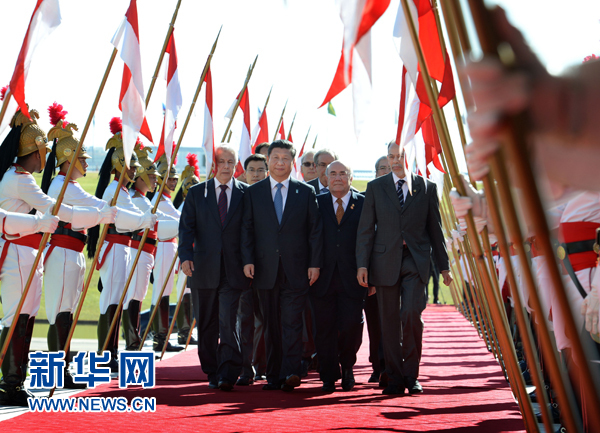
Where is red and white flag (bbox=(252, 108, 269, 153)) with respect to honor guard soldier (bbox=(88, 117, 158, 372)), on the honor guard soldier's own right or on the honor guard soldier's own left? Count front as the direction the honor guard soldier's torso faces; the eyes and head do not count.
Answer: on the honor guard soldier's own left

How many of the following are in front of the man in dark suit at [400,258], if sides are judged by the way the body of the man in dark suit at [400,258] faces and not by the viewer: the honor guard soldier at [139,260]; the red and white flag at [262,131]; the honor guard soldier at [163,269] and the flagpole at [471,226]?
1

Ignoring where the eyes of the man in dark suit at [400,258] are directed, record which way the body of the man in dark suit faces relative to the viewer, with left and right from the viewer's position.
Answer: facing the viewer

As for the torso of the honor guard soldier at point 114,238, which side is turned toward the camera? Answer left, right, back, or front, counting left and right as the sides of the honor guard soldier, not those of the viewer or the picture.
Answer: right

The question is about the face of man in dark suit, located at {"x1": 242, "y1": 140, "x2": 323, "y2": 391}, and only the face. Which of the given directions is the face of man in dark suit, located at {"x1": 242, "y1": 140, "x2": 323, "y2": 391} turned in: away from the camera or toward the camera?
toward the camera

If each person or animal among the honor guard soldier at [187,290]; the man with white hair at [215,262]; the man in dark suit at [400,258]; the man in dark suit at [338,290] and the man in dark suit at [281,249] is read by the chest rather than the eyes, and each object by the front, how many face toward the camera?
4

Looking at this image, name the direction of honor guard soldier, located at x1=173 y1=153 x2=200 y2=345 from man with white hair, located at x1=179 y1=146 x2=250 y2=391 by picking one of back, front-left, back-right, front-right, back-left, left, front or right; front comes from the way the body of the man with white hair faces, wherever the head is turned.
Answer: back

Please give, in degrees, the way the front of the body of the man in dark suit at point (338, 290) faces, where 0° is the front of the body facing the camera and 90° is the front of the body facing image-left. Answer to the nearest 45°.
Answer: approximately 0°

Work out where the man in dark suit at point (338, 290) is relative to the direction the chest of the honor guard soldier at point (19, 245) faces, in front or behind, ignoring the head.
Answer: in front

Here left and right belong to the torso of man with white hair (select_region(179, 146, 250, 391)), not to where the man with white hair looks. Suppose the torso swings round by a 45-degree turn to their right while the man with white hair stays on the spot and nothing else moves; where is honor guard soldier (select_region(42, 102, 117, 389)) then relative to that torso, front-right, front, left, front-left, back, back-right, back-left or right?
front-right

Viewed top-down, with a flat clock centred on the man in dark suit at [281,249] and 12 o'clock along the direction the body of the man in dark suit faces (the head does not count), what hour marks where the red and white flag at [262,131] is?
The red and white flag is roughly at 6 o'clock from the man in dark suit.

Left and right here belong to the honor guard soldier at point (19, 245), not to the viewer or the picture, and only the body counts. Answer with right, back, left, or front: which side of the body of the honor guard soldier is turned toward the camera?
right
